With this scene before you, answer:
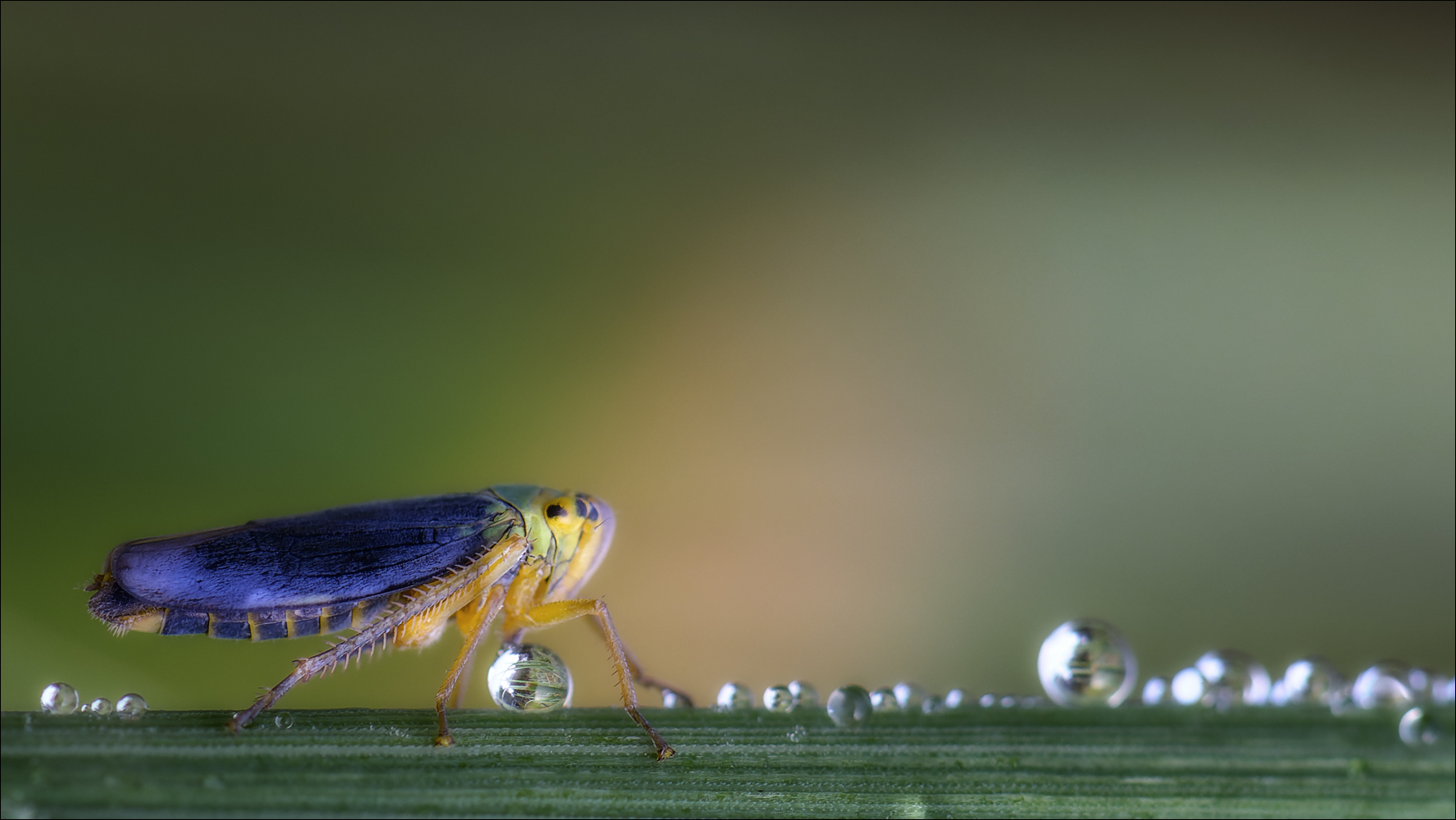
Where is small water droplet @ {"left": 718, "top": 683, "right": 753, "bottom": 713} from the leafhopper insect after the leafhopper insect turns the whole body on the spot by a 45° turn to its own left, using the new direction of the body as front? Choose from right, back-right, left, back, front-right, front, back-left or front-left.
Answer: right

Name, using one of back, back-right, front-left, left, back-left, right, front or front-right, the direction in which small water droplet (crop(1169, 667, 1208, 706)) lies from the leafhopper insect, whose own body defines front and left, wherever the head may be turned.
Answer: front-right

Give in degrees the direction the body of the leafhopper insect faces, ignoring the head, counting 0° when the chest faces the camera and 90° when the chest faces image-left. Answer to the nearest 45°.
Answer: approximately 270°

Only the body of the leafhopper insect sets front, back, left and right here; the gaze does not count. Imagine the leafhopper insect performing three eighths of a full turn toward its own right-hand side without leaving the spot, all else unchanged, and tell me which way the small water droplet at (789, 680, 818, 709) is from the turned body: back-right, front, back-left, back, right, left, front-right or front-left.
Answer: left

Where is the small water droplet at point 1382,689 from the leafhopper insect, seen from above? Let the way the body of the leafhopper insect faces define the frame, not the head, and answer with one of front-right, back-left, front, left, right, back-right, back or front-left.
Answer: front-right

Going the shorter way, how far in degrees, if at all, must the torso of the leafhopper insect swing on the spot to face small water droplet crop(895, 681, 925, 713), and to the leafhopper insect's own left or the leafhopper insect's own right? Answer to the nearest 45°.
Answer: approximately 45° to the leafhopper insect's own right

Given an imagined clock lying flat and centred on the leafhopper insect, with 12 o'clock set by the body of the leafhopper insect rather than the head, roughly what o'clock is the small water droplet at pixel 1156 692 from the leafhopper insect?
The small water droplet is roughly at 1 o'clock from the leafhopper insect.

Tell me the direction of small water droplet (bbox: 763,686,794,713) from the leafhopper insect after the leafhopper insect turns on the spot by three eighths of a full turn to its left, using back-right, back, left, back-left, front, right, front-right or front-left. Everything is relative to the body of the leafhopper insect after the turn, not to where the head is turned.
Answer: back

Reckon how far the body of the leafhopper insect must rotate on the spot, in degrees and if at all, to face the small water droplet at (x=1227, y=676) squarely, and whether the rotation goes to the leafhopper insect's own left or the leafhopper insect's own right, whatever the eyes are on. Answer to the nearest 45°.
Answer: approximately 45° to the leafhopper insect's own right

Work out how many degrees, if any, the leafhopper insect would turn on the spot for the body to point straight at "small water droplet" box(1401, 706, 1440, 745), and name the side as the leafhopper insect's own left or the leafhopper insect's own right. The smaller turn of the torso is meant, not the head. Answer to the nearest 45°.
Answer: approximately 45° to the leafhopper insect's own right
